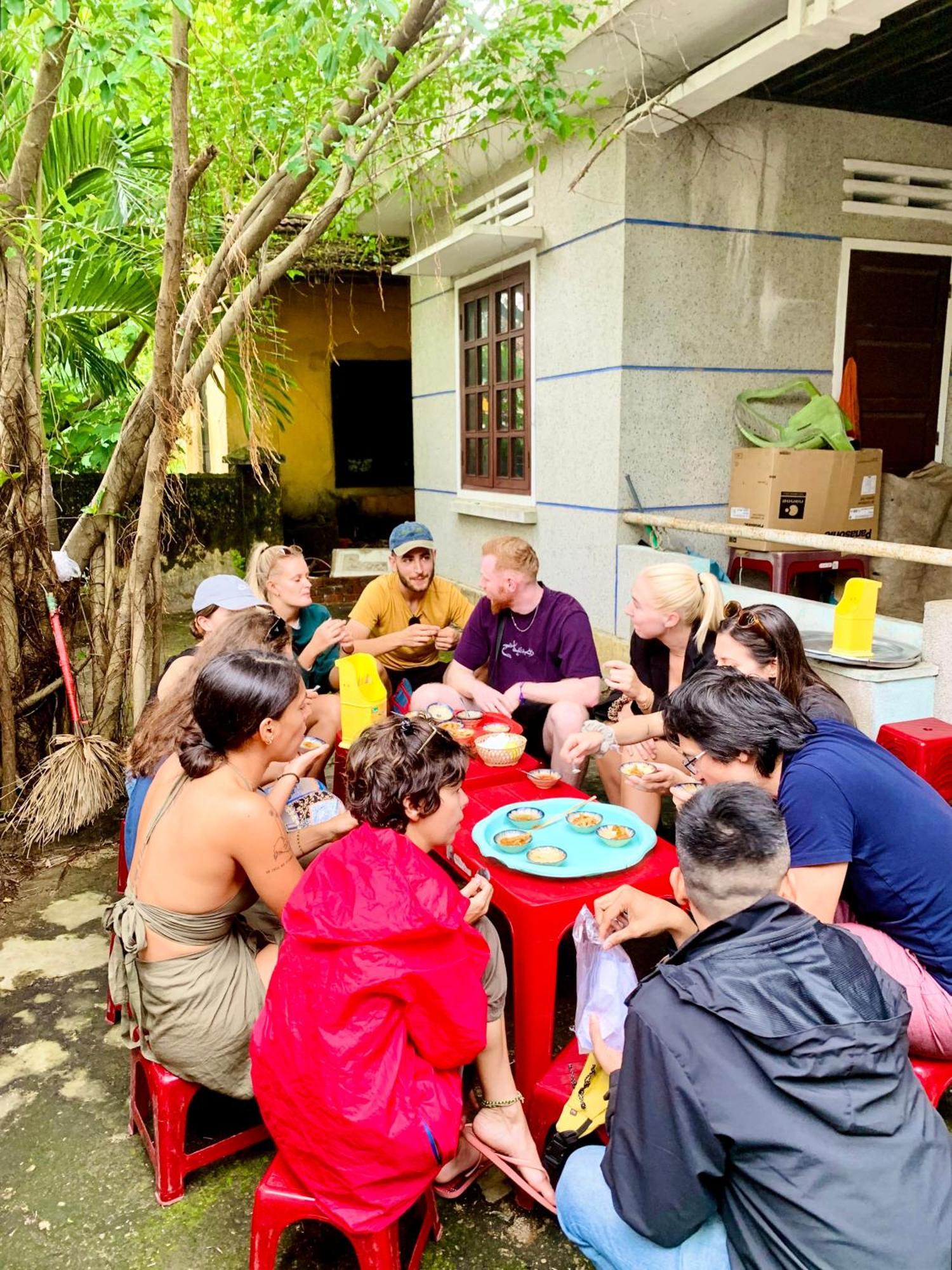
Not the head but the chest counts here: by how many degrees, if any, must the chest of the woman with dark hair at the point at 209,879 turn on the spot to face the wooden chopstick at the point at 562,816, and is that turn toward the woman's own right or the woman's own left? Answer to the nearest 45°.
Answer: approximately 45° to the woman's own right

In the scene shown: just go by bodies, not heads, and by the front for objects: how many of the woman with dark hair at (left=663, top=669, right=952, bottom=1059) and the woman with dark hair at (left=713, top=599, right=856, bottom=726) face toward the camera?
0

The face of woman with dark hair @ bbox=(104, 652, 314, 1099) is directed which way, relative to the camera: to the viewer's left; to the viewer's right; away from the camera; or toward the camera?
to the viewer's right

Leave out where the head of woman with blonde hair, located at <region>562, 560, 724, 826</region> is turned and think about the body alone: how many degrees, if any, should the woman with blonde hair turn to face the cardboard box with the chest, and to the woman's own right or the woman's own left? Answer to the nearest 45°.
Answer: approximately 135° to the woman's own right

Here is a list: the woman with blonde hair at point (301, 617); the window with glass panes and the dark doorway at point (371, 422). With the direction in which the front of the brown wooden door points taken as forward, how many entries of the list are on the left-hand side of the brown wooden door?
0

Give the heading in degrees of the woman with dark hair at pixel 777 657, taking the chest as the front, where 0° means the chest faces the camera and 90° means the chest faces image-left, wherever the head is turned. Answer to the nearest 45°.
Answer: approximately 90°

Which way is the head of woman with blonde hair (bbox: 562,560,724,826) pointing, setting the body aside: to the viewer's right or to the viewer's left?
to the viewer's left

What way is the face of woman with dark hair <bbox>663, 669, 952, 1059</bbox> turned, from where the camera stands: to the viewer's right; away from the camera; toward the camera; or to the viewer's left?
to the viewer's left

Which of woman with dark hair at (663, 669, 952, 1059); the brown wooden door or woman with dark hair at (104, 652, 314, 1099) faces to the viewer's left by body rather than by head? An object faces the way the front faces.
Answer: woman with dark hair at (663, 669, 952, 1059)

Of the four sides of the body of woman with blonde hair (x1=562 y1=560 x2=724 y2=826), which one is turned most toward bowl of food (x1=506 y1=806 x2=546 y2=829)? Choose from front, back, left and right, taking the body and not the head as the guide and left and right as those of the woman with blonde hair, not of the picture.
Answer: front

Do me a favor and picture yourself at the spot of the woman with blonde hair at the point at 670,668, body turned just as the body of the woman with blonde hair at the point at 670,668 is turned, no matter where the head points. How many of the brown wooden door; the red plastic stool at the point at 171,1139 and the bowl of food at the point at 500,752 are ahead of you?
2

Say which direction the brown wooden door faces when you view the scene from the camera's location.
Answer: facing the viewer

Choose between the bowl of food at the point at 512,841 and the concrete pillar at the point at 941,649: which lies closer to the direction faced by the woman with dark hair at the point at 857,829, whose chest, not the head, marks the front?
the bowl of food

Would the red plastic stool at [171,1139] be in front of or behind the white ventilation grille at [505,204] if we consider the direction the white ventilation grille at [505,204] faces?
in front

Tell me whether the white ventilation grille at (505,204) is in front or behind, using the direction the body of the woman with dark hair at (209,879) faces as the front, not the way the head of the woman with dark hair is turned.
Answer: in front

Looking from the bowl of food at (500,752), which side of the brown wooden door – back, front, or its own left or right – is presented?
front

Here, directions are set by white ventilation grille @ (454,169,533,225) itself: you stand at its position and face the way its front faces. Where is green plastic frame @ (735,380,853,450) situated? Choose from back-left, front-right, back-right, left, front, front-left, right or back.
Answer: left

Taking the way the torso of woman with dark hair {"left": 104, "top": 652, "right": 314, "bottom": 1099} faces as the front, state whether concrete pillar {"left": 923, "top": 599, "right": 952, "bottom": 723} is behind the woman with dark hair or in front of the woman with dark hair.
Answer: in front

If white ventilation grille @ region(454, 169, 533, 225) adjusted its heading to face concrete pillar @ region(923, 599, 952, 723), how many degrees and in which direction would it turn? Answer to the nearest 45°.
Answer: approximately 90° to its left

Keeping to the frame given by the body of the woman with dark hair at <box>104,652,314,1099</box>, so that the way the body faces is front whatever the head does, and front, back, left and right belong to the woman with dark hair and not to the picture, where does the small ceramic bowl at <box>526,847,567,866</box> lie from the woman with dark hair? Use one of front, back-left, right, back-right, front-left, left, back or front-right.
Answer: front-right

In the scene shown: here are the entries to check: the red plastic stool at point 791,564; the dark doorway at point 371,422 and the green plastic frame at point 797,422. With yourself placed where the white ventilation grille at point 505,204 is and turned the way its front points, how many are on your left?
2

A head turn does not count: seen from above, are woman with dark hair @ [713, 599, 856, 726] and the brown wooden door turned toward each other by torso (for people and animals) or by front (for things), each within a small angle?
no

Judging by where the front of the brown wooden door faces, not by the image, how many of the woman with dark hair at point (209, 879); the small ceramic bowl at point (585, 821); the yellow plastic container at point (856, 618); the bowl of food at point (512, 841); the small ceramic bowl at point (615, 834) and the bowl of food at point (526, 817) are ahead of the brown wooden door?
6
